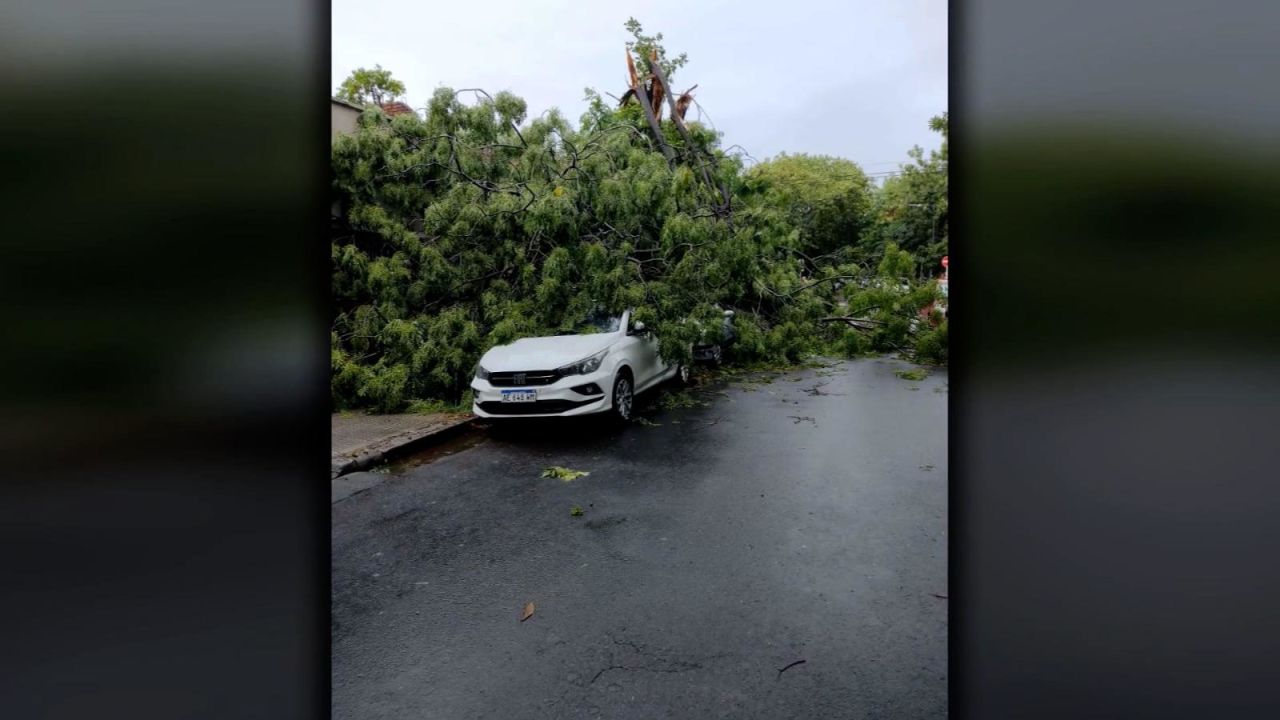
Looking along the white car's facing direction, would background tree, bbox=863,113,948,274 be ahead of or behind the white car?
behind

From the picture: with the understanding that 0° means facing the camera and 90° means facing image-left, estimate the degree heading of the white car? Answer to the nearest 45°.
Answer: approximately 45°

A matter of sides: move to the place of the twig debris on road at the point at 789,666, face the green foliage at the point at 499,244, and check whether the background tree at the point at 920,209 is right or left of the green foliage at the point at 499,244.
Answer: right

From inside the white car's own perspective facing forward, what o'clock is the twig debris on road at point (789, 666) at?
The twig debris on road is roughly at 10 o'clock from the white car.

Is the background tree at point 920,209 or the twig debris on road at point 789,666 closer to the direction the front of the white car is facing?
the twig debris on road

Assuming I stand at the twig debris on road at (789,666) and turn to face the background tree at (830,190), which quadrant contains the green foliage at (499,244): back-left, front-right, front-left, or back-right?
front-left
